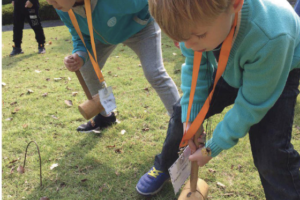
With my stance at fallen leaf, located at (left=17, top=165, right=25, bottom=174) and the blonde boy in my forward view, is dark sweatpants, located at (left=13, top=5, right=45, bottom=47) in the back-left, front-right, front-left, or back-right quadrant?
back-left

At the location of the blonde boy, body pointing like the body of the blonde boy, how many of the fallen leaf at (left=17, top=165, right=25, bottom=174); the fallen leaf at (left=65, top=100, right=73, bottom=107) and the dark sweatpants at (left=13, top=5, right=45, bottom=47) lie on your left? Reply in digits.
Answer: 0

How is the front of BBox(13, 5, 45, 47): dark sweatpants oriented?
toward the camera

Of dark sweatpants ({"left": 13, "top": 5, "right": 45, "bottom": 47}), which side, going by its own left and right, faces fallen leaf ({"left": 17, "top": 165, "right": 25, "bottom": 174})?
front

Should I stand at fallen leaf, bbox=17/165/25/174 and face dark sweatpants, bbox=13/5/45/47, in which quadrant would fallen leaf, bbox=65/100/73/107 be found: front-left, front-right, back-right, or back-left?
front-right

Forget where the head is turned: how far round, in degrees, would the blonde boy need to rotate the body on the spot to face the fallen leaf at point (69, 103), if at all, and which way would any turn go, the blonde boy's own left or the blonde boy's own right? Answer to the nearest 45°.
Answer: approximately 90° to the blonde boy's own right

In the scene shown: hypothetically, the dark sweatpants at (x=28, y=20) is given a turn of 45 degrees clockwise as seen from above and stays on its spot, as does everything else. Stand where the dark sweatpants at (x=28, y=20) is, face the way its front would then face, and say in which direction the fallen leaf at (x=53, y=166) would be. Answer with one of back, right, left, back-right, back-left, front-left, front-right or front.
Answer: front-left

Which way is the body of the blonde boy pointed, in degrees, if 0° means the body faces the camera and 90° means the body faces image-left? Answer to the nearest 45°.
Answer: approximately 45°

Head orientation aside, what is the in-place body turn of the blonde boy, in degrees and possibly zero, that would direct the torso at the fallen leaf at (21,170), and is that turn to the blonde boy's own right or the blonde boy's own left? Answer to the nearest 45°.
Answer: approximately 45° to the blonde boy's own right

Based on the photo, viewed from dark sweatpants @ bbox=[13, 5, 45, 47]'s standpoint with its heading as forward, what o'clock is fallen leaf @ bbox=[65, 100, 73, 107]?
The fallen leaf is roughly at 12 o'clock from the dark sweatpants.

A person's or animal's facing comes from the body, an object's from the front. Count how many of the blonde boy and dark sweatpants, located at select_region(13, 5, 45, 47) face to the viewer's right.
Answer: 0

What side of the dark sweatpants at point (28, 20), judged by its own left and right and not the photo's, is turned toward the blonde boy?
front

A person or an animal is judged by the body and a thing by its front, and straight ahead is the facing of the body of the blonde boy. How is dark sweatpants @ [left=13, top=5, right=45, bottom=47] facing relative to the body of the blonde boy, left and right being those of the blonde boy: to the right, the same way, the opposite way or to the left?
to the left
